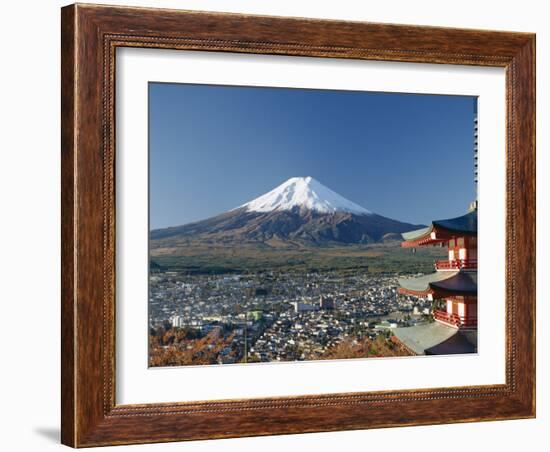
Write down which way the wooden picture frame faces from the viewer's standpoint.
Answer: facing the viewer and to the right of the viewer
